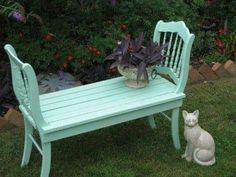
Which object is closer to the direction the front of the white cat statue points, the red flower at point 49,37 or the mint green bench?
the mint green bench

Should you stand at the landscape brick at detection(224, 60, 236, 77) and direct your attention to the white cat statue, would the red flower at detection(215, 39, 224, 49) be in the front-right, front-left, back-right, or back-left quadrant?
back-right

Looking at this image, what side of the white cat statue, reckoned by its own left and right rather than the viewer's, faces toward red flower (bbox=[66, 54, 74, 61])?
right

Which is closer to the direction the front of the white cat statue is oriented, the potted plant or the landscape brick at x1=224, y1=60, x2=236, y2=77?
the potted plant

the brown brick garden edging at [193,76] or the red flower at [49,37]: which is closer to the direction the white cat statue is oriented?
the red flower

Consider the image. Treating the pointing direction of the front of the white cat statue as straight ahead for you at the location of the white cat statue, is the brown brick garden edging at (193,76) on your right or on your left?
on your right

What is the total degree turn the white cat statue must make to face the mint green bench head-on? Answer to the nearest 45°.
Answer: approximately 45° to its right

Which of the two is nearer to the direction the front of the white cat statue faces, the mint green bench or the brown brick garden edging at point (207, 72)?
the mint green bench

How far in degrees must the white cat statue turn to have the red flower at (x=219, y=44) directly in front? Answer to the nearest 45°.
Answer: approximately 135° to its right

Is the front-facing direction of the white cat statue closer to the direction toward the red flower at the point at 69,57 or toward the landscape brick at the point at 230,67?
the red flower

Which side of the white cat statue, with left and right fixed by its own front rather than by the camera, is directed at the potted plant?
right

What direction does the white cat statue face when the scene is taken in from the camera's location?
facing the viewer and to the left of the viewer

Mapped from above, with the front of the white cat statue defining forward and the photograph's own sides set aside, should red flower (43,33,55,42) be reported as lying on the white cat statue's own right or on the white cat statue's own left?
on the white cat statue's own right
